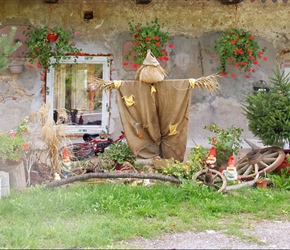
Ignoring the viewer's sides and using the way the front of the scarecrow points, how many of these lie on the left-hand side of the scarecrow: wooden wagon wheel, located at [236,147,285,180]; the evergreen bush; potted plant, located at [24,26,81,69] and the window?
2

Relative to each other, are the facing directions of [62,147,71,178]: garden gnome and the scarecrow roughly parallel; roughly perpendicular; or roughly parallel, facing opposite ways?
roughly parallel

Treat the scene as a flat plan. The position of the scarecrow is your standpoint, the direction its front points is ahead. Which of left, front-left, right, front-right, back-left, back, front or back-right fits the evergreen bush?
left

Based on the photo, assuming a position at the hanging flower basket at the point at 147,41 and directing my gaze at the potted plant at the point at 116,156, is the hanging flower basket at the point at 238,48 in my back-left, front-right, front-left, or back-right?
back-left

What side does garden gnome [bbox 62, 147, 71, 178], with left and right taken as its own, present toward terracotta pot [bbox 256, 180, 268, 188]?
left

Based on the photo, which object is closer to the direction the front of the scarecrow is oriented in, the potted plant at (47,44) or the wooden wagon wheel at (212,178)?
the wooden wagon wheel

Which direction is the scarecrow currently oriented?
toward the camera

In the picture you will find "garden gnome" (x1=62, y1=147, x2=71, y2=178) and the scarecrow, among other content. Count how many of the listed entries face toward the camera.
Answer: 2

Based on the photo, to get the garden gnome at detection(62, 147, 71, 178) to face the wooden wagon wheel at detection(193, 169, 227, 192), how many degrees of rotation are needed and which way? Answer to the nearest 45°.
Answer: approximately 90° to its left

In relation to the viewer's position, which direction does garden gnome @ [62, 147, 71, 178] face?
facing the viewer

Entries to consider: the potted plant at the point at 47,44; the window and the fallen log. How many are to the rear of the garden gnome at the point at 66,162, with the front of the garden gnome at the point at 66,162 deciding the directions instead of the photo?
2

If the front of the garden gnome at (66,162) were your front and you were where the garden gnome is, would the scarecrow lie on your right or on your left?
on your left

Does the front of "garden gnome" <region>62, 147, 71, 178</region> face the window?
no

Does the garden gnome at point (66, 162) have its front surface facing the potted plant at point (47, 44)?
no

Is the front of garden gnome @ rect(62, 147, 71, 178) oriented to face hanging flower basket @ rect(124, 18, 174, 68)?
no

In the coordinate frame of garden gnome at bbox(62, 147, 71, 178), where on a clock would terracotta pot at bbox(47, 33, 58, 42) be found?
The terracotta pot is roughly at 6 o'clock from the garden gnome.
